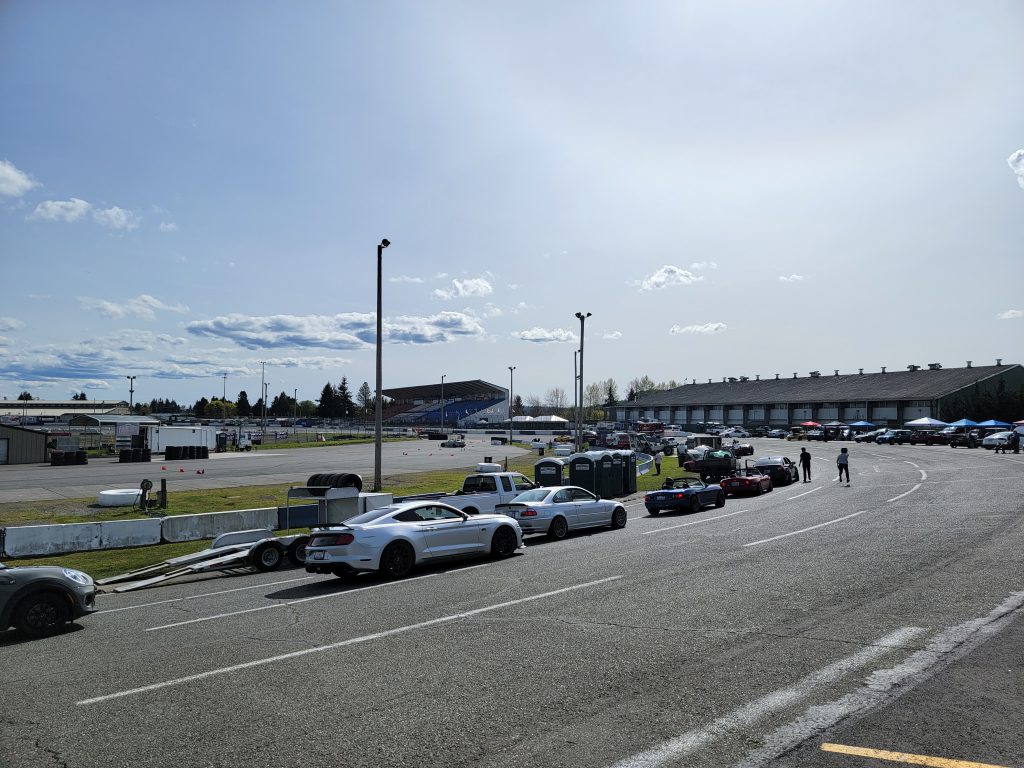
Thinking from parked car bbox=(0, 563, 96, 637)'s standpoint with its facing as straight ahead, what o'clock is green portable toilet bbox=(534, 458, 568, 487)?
The green portable toilet is roughly at 11 o'clock from the parked car.

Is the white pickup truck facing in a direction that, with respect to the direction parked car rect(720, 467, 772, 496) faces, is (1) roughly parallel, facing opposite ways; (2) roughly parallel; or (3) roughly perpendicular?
roughly parallel

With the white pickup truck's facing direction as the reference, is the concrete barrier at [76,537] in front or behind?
behind

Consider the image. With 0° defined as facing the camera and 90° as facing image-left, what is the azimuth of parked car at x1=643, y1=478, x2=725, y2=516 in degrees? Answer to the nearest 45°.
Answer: approximately 225°

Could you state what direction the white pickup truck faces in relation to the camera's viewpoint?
facing away from the viewer and to the right of the viewer

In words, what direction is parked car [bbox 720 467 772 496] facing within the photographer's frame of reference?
facing away from the viewer and to the right of the viewer

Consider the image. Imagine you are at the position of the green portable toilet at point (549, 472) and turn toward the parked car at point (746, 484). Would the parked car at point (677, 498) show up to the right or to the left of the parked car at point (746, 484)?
right

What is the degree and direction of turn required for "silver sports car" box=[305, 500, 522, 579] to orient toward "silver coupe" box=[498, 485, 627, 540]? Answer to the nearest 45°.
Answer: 0° — it already faces it

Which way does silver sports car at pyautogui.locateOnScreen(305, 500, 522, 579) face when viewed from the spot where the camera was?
facing away from the viewer and to the right of the viewer

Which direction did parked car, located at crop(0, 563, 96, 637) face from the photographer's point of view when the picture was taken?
facing to the right of the viewer

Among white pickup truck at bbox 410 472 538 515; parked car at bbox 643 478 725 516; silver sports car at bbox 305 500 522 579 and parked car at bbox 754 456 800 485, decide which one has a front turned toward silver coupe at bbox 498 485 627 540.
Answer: the silver sports car

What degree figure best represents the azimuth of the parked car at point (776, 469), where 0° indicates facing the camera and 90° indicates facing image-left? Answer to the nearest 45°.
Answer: approximately 225°

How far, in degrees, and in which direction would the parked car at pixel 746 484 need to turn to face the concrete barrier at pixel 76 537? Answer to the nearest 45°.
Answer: approximately 180°

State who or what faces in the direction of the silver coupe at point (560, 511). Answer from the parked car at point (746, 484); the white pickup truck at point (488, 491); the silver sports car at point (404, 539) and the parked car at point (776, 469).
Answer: the silver sports car

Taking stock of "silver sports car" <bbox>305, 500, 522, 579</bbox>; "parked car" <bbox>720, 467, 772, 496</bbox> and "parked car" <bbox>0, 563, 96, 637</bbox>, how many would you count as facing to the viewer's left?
0
